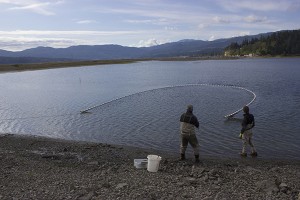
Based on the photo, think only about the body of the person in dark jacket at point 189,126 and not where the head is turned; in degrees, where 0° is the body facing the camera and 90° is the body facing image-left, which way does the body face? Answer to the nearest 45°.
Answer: approximately 180°
